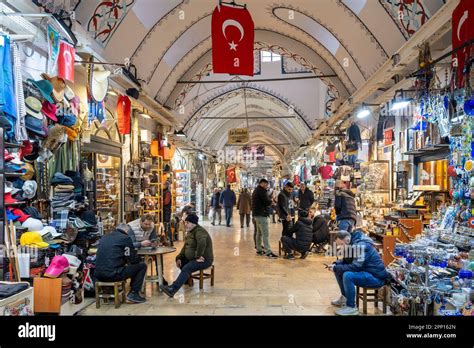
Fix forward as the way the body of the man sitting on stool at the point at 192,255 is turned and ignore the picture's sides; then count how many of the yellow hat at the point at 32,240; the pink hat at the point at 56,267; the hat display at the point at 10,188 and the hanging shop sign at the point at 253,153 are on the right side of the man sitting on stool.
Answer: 1

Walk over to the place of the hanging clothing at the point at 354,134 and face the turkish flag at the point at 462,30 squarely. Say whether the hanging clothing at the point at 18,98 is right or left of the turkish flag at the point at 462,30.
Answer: right

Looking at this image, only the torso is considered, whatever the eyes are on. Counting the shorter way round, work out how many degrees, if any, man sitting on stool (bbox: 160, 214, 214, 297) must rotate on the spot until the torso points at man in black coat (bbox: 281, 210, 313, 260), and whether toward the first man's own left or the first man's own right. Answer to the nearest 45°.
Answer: approximately 135° to the first man's own right

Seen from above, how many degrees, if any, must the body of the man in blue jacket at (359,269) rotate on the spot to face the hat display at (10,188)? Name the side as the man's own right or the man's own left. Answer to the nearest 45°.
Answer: approximately 45° to the man's own left

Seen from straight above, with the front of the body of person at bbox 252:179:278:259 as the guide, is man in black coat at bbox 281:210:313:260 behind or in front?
in front

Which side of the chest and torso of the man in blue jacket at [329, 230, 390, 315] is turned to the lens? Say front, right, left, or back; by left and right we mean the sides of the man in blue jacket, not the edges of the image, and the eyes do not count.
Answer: left

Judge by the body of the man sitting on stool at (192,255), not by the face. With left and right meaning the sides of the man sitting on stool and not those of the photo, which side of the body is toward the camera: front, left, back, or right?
left

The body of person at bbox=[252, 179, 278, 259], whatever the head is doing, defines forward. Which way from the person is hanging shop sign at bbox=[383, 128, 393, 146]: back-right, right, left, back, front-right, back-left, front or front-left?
front
